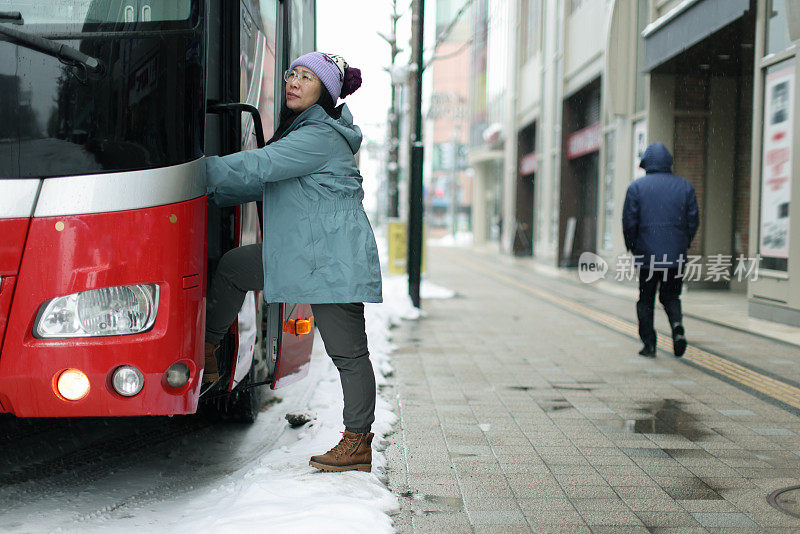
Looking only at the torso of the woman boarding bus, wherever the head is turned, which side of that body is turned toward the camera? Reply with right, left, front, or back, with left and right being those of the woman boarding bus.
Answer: left

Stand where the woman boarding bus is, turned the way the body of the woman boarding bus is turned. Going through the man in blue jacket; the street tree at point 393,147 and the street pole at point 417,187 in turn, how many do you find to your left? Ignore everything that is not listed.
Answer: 0

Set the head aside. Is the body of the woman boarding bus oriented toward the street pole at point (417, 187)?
no

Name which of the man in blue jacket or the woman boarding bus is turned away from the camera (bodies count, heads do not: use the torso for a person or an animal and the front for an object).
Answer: the man in blue jacket

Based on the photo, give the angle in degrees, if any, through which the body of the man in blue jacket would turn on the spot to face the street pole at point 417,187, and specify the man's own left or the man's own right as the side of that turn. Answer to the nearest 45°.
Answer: approximately 45° to the man's own left

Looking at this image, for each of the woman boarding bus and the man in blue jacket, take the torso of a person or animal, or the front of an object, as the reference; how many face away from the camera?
1

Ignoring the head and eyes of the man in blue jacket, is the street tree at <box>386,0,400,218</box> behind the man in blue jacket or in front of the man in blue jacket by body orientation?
in front

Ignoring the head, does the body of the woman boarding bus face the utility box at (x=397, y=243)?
no

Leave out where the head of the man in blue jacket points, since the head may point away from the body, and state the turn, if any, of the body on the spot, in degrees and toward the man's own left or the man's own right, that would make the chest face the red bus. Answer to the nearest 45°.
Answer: approximately 180°

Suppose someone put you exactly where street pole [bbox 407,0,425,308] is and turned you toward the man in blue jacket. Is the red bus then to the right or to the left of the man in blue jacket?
right

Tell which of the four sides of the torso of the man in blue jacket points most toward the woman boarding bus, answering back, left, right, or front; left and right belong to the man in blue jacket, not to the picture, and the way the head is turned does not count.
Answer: back

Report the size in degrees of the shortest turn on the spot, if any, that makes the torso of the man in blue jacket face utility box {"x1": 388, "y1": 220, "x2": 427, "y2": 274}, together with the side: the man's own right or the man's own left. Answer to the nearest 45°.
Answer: approximately 45° to the man's own left

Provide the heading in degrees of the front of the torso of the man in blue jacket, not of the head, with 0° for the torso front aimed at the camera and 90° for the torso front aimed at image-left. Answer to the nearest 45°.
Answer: approximately 180°
